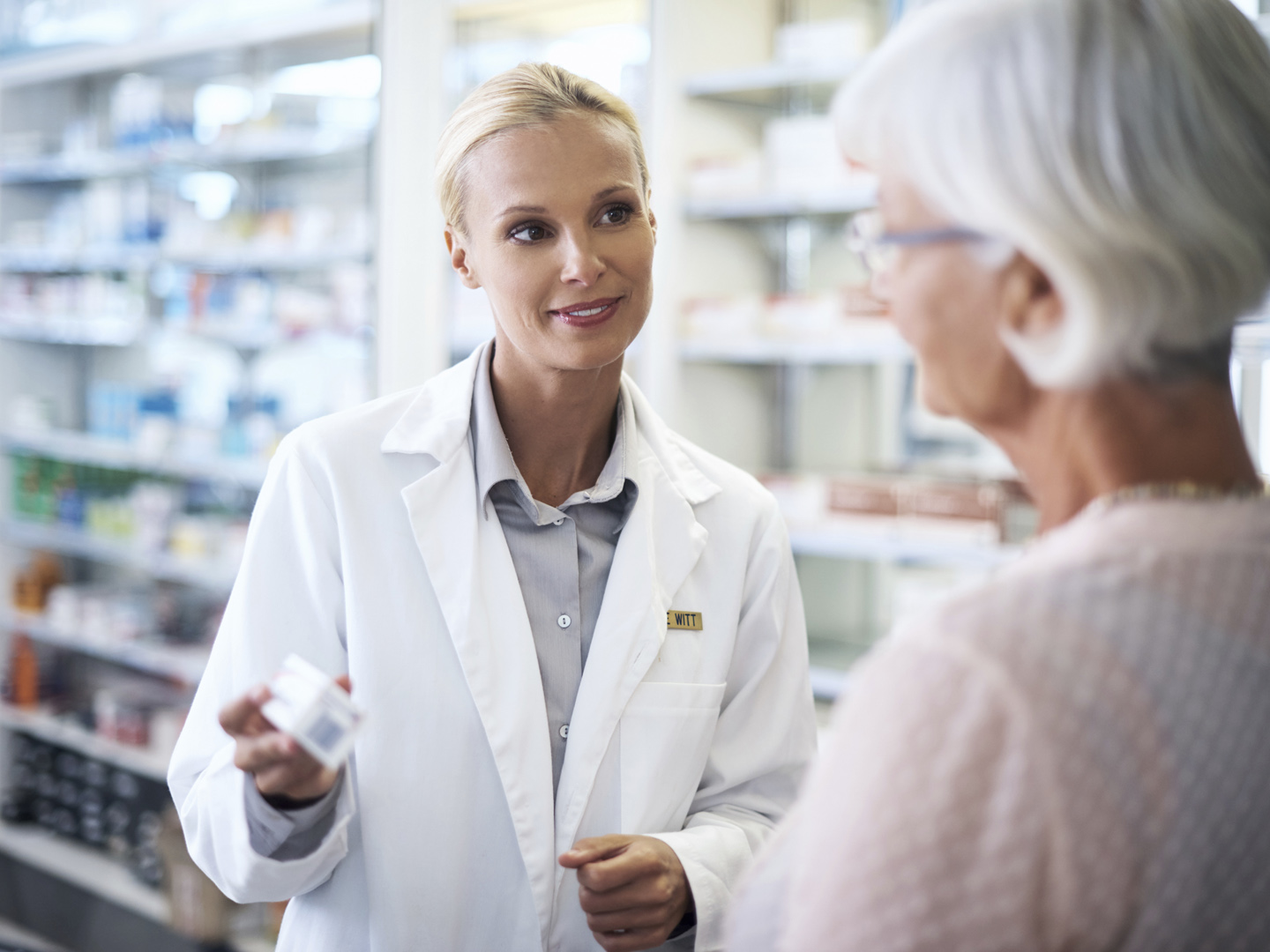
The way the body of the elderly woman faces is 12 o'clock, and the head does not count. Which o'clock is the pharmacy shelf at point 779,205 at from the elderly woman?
The pharmacy shelf is roughly at 1 o'clock from the elderly woman.

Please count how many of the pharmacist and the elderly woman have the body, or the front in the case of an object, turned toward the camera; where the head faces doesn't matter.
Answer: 1

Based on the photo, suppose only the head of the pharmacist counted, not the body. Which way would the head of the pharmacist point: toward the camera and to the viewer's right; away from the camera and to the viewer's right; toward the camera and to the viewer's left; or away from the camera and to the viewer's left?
toward the camera and to the viewer's right

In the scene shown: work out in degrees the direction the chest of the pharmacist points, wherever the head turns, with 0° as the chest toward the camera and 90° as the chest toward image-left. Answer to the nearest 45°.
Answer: approximately 0°

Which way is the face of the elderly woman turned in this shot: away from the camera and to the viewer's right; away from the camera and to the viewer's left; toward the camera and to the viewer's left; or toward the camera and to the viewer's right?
away from the camera and to the viewer's left

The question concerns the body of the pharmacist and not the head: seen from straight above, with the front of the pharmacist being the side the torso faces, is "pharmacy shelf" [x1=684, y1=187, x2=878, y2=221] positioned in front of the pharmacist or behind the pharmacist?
behind

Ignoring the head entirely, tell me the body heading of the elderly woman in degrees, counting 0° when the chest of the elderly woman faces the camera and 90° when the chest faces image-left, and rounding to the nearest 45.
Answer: approximately 135°

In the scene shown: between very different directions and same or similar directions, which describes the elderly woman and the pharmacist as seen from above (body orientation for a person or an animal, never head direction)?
very different directions

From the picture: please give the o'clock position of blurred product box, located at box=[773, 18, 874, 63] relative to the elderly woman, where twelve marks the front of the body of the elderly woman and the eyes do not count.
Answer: The blurred product box is roughly at 1 o'clock from the elderly woman.

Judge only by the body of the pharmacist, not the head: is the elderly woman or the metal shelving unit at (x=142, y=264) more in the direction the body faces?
the elderly woman

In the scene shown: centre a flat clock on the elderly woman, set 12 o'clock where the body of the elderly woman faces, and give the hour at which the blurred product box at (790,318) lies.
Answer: The blurred product box is roughly at 1 o'clock from the elderly woman.
